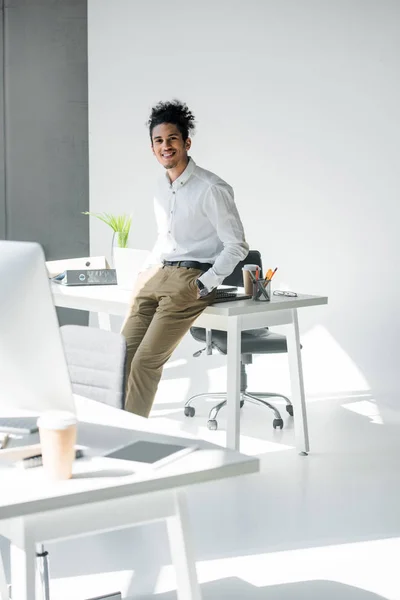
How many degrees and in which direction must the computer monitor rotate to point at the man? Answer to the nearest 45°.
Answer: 0° — it already faces them

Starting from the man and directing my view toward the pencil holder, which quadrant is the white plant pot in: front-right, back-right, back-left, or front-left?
back-left

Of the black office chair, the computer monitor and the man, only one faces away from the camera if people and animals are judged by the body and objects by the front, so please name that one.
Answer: the computer monitor

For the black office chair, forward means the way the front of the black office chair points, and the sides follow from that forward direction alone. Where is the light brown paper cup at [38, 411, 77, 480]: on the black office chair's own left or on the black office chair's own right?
on the black office chair's own right

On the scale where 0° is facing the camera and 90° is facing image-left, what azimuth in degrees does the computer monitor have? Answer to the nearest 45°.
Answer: approximately 180°

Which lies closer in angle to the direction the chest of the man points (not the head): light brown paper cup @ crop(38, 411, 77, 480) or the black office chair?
the light brown paper cup

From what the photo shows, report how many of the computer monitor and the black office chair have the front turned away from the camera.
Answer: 1

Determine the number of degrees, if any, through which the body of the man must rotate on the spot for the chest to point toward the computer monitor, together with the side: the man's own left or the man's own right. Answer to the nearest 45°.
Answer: approximately 45° to the man's own left

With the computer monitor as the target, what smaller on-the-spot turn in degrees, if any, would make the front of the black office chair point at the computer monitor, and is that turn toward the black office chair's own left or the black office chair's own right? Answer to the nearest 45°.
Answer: approximately 45° to the black office chair's own right
